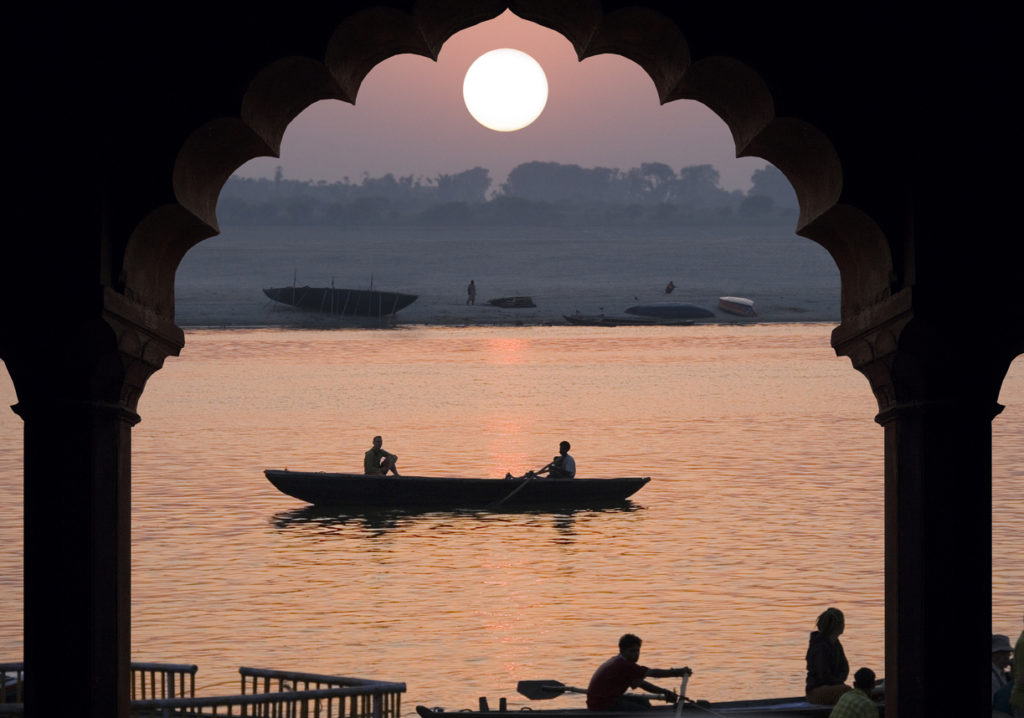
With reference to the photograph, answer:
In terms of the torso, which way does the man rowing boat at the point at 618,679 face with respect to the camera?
to the viewer's right

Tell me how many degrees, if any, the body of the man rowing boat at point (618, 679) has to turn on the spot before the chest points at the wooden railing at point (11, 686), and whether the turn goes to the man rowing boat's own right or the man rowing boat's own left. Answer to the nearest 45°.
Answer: approximately 135° to the man rowing boat's own right

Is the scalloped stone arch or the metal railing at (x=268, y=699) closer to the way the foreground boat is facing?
the metal railing

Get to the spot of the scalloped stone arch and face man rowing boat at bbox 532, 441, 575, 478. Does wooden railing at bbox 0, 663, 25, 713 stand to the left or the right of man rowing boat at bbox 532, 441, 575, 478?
left

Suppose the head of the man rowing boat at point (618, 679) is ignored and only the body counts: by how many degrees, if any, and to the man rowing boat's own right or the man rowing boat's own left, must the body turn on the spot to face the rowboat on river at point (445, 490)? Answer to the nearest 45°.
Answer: approximately 90° to the man rowing boat's own left

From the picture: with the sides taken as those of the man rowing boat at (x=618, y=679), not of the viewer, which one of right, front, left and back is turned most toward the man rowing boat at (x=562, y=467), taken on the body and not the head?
left

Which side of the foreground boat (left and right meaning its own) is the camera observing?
left

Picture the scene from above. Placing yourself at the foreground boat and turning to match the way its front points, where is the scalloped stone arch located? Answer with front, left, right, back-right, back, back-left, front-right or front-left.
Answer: left
